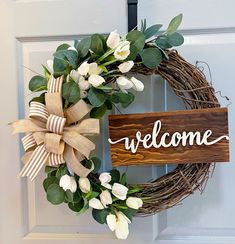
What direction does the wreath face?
toward the camera
